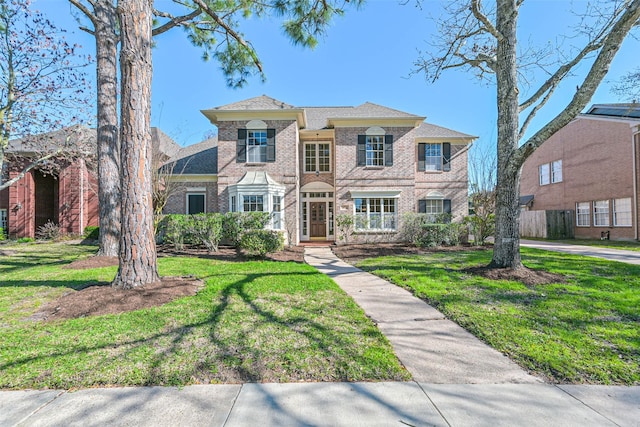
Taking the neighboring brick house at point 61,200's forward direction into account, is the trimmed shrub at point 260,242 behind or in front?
in front

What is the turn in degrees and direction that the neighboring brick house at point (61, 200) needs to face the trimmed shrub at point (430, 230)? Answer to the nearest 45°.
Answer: approximately 45° to its left

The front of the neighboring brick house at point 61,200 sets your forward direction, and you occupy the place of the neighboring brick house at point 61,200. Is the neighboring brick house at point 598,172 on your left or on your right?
on your left

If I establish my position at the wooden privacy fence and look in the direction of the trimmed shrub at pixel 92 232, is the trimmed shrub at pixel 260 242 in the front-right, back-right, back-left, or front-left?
front-left

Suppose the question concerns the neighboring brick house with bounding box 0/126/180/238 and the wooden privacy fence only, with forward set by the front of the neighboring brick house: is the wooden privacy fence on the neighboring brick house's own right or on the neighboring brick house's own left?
on the neighboring brick house's own left

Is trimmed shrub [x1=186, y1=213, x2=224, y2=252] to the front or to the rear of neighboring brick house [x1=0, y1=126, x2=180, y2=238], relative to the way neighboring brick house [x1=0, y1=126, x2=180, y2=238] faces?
to the front

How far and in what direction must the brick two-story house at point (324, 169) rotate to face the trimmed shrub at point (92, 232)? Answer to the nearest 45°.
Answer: approximately 90° to its right

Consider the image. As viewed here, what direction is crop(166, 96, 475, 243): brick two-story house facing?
toward the camera

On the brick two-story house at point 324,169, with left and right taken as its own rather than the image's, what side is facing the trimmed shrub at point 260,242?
front

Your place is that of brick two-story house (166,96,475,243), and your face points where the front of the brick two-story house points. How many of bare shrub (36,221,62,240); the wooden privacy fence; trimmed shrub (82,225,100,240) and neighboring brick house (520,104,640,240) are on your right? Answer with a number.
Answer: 2

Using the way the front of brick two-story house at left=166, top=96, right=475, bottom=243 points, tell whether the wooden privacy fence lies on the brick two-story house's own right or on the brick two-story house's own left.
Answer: on the brick two-story house's own left

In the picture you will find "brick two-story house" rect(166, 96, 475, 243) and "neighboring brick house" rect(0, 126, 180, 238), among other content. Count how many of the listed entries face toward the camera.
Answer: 2

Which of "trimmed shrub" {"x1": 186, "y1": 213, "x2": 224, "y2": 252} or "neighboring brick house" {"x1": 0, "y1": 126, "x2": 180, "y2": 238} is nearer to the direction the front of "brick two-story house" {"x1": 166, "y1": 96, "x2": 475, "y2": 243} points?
the trimmed shrub

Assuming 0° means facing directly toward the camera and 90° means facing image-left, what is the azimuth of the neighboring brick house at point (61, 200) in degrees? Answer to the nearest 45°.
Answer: approximately 0°

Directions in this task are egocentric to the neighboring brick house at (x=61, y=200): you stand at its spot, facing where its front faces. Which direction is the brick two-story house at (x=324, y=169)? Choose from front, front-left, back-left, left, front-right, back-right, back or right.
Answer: front-left
